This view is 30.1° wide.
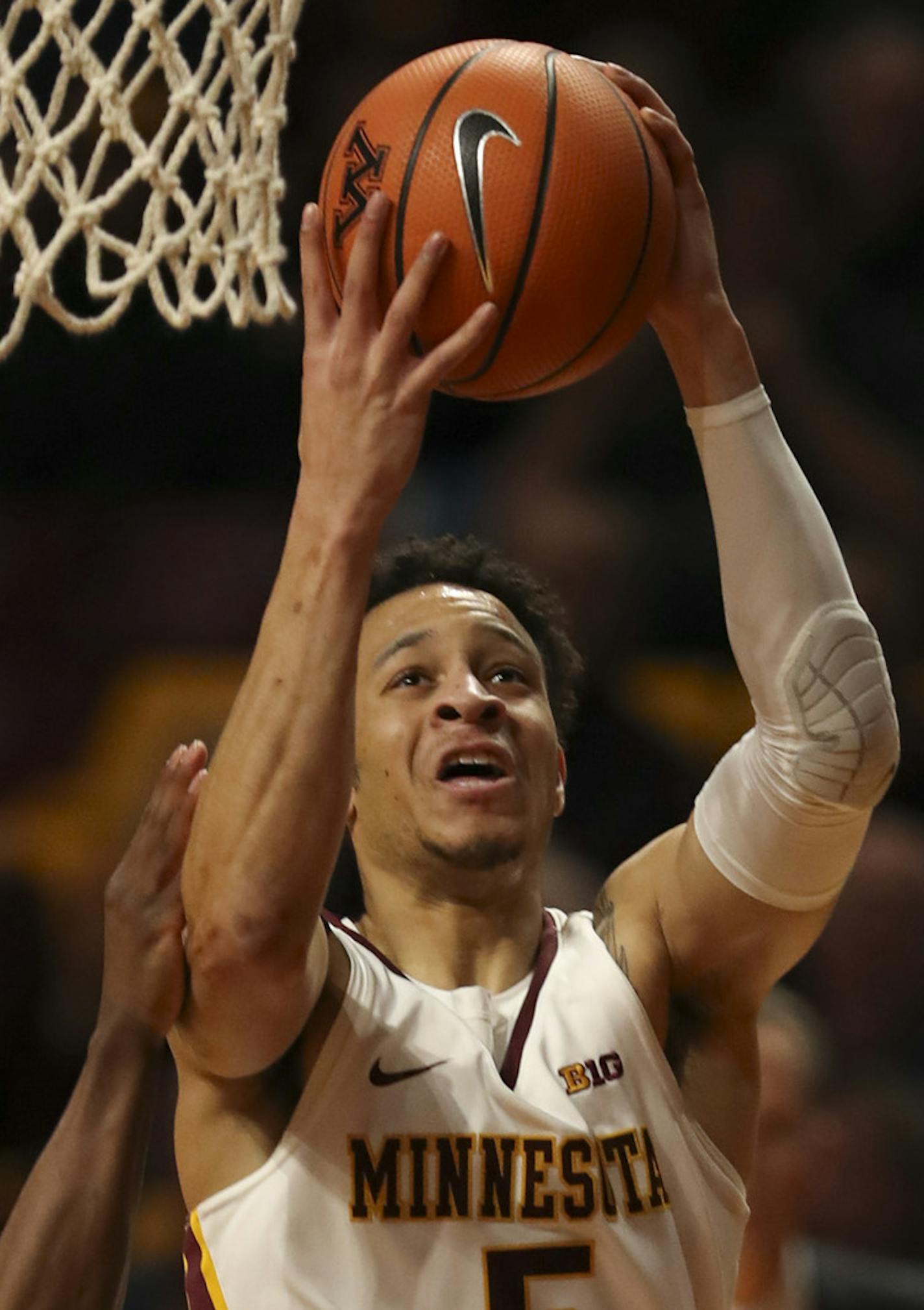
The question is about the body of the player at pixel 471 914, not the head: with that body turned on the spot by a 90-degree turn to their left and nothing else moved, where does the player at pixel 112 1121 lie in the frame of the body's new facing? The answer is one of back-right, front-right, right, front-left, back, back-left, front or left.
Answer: back

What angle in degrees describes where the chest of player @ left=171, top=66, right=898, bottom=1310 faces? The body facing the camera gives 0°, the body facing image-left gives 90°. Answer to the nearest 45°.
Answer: approximately 0°
